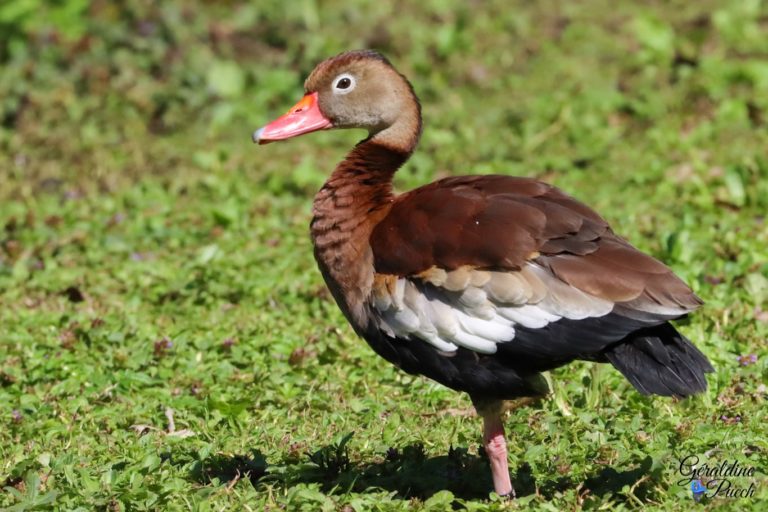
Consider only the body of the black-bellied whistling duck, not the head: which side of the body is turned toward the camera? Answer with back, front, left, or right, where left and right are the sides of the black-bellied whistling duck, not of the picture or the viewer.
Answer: left
